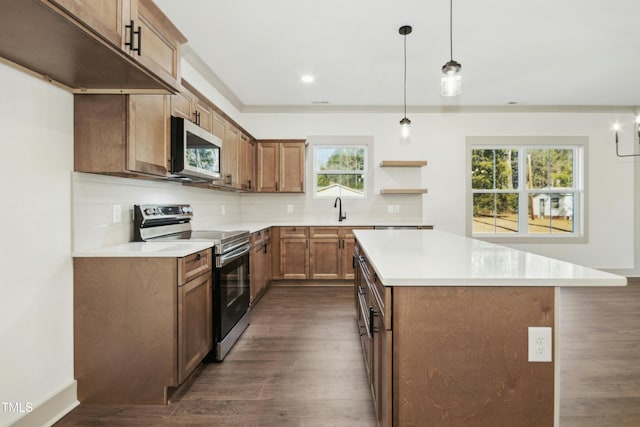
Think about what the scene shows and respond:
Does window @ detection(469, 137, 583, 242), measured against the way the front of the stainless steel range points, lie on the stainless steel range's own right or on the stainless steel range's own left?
on the stainless steel range's own left

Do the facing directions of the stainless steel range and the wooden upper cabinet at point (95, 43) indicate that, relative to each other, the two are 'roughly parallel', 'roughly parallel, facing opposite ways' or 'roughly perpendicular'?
roughly parallel

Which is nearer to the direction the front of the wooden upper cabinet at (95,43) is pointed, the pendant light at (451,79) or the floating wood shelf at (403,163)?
the pendant light

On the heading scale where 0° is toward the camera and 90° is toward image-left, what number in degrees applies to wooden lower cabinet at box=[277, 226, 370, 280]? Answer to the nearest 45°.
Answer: approximately 0°

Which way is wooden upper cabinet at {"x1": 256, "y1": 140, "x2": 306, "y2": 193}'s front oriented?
toward the camera

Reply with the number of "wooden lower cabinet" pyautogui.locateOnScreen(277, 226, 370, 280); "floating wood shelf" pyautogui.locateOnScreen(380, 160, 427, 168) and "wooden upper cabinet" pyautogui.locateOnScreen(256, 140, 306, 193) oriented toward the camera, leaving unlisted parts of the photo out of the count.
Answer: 3

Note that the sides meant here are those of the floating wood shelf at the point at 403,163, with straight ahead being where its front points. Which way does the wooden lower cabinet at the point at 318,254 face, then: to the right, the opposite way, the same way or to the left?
the same way

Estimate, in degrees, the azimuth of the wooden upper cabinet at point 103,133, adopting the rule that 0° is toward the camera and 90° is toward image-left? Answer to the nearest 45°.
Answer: approximately 315°

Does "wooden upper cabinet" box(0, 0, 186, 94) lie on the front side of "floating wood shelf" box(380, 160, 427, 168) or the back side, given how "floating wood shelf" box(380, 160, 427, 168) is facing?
on the front side

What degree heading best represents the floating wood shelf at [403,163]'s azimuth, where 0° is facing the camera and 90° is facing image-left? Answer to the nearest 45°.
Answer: approximately 0°

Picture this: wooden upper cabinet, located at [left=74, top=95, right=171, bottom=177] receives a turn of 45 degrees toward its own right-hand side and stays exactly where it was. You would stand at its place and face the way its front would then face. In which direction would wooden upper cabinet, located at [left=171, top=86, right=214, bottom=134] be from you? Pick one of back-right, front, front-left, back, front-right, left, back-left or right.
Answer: back-left

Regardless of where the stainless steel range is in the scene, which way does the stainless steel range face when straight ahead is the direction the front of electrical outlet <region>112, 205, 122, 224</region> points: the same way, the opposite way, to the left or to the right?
the same way

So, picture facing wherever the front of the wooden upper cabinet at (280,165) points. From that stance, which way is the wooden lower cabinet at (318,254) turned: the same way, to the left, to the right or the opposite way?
the same way

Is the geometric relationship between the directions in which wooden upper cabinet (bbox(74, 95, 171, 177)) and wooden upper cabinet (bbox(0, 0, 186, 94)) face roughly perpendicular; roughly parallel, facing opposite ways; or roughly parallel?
roughly parallel

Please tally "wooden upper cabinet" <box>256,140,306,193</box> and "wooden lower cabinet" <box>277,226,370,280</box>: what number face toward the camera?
2

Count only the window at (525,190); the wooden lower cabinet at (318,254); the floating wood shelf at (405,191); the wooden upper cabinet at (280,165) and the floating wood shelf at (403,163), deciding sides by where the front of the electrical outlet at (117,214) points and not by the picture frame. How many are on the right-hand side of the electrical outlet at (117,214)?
0

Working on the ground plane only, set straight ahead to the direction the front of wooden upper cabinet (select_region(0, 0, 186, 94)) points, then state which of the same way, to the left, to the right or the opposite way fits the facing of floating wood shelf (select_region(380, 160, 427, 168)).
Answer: to the right

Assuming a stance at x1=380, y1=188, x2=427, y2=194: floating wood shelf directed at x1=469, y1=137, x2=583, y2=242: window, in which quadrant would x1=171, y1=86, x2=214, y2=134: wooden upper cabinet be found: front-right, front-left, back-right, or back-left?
back-right

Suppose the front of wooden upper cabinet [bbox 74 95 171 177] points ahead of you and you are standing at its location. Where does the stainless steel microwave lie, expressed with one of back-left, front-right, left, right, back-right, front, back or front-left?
left

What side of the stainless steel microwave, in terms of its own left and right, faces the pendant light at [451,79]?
front

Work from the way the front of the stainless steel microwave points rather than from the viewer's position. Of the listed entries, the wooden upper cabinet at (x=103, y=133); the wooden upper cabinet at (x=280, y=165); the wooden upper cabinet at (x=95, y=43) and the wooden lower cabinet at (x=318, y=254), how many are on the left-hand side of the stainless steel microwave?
2
